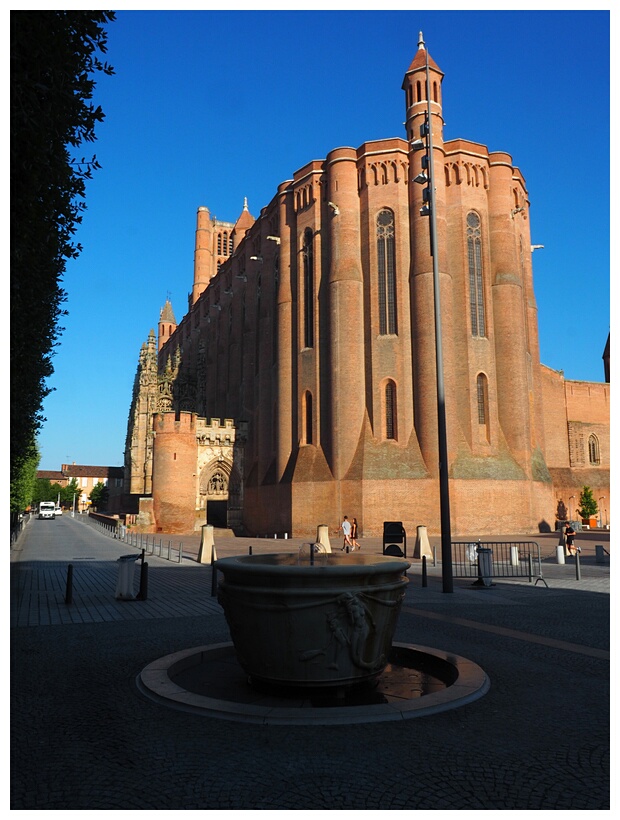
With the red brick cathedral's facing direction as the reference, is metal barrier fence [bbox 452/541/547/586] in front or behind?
in front

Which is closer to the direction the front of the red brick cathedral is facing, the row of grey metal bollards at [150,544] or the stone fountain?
the row of grey metal bollards

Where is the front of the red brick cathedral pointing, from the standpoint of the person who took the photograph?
facing the viewer and to the left of the viewer
